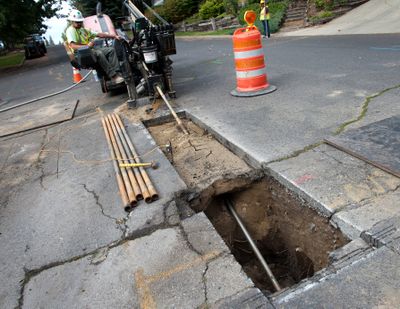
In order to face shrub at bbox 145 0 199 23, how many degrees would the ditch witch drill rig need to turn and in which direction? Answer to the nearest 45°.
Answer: approximately 135° to its left

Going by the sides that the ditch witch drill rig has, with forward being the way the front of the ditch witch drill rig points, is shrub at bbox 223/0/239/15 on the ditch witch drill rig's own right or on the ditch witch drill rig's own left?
on the ditch witch drill rig's own left

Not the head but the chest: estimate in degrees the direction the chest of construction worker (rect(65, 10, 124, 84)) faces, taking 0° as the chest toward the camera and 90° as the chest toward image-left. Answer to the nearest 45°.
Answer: approximately 315°

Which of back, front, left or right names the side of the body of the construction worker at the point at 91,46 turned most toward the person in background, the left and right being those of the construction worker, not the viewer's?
left

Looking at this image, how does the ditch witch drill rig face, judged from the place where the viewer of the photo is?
facing the viewer and to the right of the viewer

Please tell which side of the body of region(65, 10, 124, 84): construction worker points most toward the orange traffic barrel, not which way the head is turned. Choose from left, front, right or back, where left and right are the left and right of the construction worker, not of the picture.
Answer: front

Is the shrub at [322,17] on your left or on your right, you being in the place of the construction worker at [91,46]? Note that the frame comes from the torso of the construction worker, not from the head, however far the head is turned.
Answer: on your left

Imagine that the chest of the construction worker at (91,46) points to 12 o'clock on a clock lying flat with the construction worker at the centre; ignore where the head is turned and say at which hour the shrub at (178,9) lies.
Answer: The shrub is roughly at 8 o'clock from the construction worker.

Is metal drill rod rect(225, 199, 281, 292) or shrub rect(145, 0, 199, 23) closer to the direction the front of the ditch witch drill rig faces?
the metal drill rod

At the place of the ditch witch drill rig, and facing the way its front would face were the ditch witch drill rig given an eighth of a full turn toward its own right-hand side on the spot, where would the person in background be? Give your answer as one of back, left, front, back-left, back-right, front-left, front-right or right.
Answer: back-left

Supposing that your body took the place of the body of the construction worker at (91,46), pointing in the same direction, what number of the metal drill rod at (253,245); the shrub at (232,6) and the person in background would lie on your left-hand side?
2
